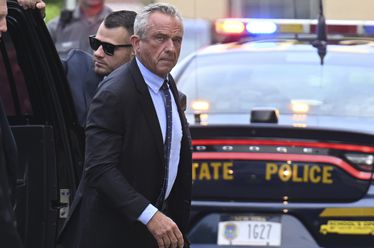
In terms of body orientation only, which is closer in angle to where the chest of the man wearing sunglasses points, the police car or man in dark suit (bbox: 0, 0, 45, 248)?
the man in dark suit

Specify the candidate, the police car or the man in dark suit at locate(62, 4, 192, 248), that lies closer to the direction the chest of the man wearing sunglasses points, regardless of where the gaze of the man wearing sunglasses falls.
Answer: the man in dark suit

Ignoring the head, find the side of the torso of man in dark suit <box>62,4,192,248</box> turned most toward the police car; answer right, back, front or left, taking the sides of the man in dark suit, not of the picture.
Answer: left

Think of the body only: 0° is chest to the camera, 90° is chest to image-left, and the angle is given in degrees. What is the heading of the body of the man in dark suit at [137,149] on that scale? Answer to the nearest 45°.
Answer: approximately 315°
